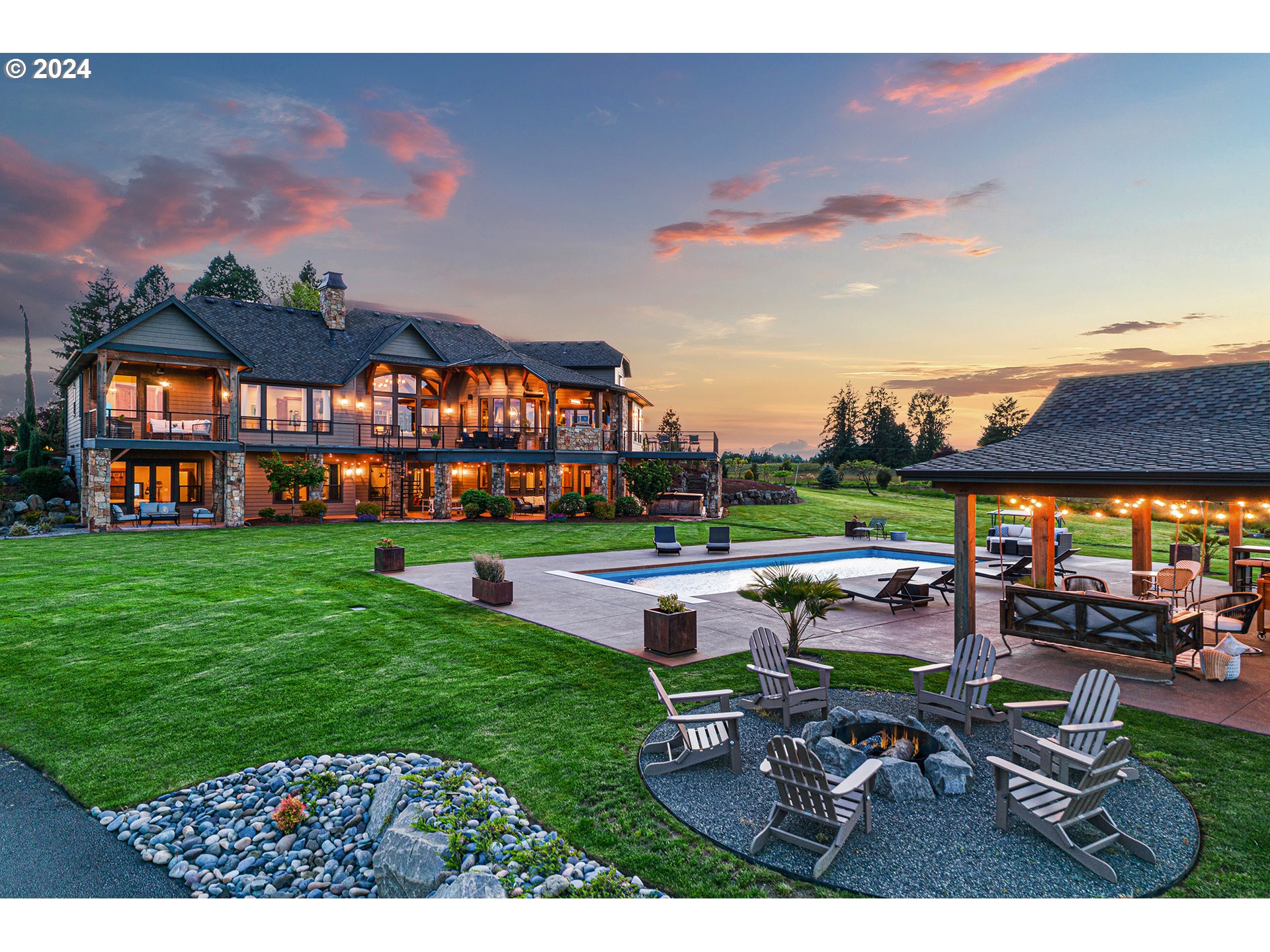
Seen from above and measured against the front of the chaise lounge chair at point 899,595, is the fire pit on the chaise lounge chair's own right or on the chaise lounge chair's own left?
on the chaise lounge chair's own left

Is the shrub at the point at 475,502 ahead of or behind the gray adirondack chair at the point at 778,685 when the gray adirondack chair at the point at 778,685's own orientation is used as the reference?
behind

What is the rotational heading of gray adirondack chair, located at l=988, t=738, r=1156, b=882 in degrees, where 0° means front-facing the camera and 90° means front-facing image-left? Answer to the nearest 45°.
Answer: approximately 135°

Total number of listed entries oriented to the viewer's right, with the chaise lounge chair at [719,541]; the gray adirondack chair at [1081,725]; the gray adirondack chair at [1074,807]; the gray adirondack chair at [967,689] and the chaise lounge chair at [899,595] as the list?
0

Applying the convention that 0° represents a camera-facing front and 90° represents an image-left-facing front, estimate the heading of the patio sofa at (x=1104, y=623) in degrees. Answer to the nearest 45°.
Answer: approximately 225°

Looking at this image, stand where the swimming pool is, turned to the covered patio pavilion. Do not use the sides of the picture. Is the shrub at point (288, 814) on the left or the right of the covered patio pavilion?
right

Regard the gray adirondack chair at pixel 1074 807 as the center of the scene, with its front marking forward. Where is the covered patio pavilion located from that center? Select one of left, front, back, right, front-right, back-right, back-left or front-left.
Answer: front-right

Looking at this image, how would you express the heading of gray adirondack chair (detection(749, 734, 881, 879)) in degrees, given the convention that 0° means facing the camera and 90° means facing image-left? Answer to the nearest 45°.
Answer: approximately 225°

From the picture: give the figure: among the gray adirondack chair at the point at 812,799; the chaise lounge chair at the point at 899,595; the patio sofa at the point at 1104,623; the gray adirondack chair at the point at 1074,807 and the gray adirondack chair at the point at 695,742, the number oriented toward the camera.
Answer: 0

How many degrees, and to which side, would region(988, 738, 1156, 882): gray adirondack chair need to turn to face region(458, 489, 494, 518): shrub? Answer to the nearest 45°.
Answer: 0° — it already faces it

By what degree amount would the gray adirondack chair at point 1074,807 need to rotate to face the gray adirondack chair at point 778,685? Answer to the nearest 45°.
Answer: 0° — it already faces it

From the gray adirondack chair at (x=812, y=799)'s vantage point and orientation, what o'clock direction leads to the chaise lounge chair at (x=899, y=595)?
The chaise lounge chair is roughly at 11 o'clock from the gray adirondack chair.

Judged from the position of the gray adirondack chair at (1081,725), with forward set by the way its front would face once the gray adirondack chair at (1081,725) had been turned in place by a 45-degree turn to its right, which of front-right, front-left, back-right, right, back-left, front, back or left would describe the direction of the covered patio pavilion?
right
